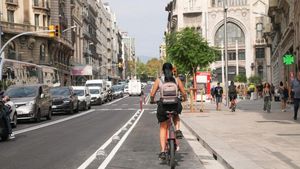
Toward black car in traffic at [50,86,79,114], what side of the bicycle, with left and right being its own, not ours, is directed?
front

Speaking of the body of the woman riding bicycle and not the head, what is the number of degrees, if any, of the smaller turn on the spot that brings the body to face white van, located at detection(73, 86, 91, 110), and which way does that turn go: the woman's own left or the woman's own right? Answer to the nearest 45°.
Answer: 0° — they already face it

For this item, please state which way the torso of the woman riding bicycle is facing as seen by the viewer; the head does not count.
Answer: away from the camera

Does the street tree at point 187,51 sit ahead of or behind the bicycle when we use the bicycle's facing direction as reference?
ahead

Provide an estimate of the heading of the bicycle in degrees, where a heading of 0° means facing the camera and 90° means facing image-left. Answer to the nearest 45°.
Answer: approximately 180°
